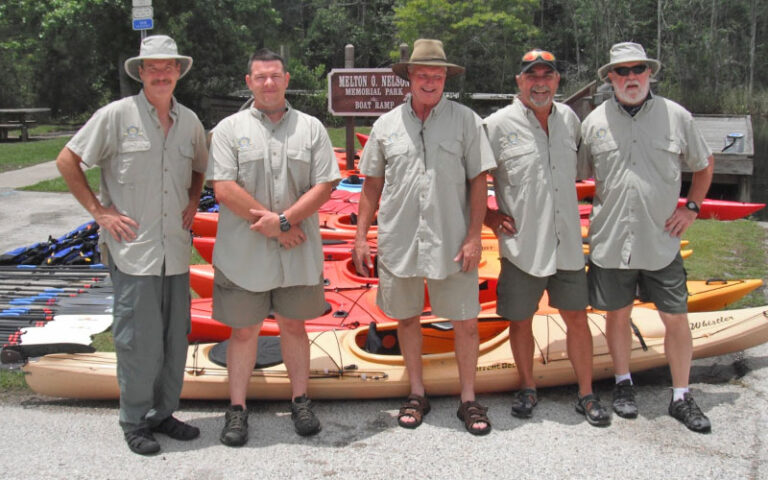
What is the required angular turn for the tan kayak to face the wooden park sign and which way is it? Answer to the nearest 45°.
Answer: approximately 90° to its left

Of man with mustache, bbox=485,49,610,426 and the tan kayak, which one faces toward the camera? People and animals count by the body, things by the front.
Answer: the man with mustache

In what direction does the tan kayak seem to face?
to the viewer's right

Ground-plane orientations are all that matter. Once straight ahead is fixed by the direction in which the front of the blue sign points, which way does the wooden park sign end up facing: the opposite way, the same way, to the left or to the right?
the same way

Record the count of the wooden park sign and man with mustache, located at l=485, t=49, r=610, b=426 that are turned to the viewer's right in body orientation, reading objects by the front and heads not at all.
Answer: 0

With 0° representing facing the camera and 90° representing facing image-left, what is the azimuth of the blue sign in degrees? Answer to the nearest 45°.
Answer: approximately 0°

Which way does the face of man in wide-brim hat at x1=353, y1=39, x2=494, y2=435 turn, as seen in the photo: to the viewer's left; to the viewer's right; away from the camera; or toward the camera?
toward the camera

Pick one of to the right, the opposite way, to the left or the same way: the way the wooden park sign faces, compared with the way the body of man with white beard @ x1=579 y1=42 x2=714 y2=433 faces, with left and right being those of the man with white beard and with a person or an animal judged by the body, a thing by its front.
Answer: the same way

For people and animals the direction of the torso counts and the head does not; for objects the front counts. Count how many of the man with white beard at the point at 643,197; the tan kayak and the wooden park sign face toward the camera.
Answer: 2

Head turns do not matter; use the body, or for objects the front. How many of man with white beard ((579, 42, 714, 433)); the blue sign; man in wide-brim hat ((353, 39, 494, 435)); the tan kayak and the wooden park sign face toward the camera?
4

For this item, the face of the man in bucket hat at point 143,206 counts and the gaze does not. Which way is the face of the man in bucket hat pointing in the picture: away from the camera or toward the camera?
toward the camera

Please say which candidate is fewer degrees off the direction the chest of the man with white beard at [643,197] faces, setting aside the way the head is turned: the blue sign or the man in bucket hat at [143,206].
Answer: the man in bucket hat

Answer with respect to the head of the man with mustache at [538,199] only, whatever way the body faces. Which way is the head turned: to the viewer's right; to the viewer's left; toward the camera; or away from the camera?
toward the camera

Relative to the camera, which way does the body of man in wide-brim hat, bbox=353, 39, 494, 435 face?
toward the camera

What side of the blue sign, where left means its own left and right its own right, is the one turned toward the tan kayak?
front

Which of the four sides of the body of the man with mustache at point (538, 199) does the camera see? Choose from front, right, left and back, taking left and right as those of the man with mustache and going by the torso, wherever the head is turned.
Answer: front

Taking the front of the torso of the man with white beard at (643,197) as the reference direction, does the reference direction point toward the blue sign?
no
